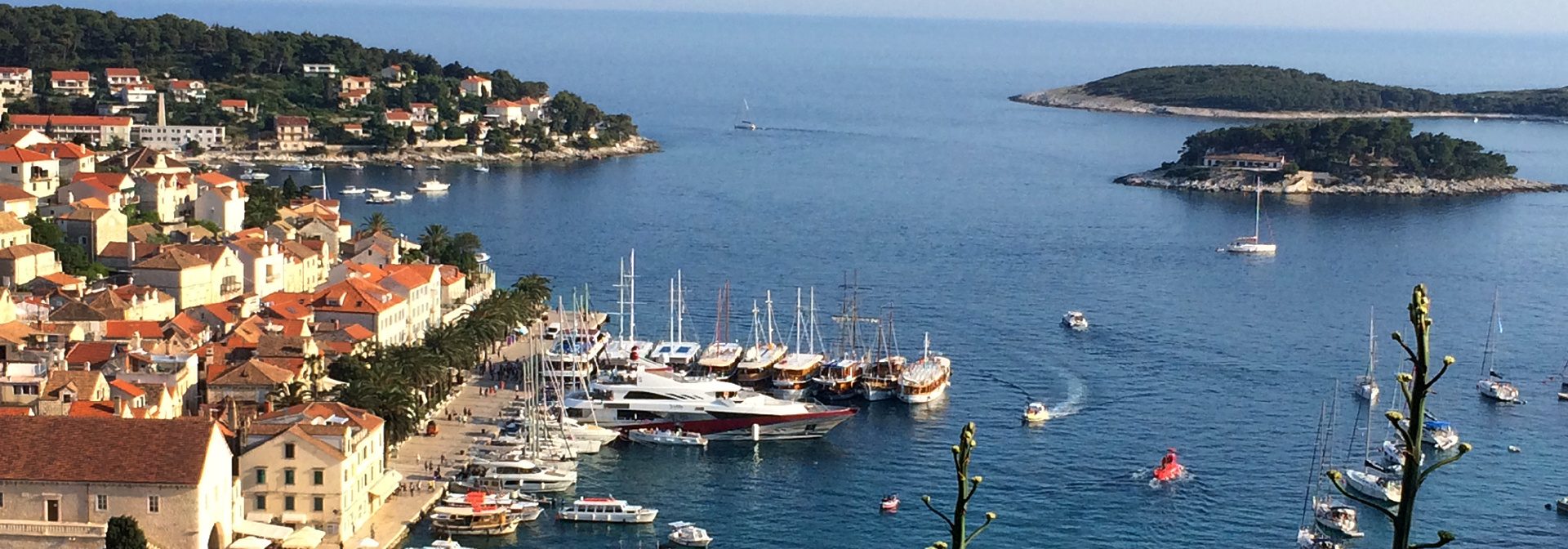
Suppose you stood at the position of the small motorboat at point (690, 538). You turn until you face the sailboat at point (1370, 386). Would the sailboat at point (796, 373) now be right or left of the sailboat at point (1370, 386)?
left

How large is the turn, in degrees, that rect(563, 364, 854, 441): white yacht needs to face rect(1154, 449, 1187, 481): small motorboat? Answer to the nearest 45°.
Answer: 0° — it already faces it

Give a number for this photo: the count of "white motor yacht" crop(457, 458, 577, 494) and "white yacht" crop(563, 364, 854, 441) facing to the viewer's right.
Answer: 2

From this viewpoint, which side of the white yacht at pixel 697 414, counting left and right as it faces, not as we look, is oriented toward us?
right

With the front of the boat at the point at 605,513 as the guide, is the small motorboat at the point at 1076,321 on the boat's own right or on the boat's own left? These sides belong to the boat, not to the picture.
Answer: on the boat's own left

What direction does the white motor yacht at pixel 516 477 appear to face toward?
to the viewer's right

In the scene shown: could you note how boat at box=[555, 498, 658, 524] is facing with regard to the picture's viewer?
facing to the right of the viewer

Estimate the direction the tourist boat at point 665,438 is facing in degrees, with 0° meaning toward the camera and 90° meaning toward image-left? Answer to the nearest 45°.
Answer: approximately 270°
